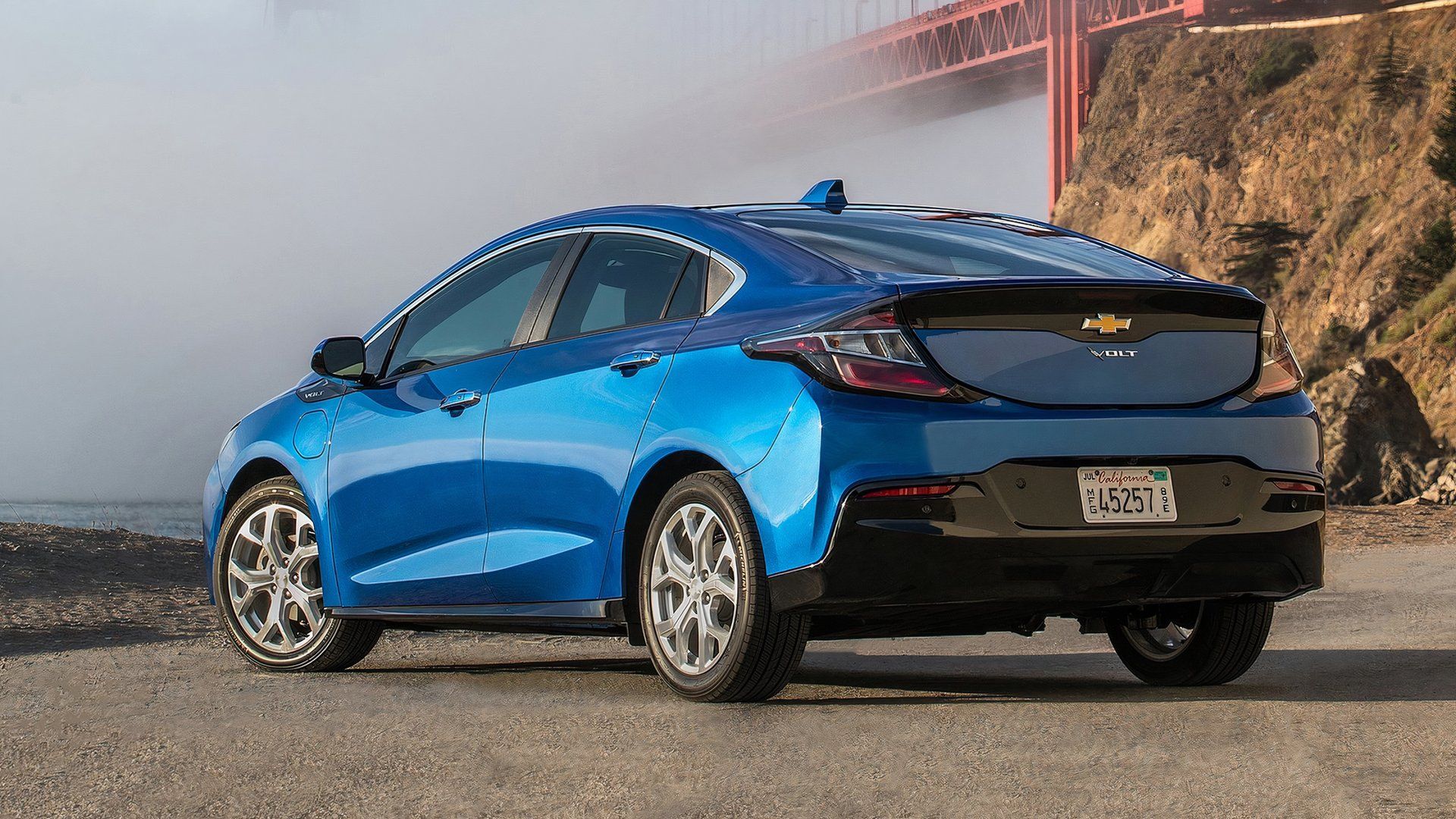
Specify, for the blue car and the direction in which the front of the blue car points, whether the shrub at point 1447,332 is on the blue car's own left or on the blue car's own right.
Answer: on the blue car's own right

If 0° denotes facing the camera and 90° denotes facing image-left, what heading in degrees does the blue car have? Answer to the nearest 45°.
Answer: approximately 135°

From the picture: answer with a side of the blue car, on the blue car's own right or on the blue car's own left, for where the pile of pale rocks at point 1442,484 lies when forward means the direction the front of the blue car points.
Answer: on the blue car's own right

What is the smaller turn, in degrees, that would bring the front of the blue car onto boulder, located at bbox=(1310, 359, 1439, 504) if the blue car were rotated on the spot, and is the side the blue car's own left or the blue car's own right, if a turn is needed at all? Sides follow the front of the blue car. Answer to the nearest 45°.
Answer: approximately 90° to the blue car's own right

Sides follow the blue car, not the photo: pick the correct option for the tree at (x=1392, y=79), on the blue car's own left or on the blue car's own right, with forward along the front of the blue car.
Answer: on the blue car's own right

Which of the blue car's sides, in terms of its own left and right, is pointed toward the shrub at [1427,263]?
right

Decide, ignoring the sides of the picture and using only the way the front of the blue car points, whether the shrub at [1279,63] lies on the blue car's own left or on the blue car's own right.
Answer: on the blue car's own right
